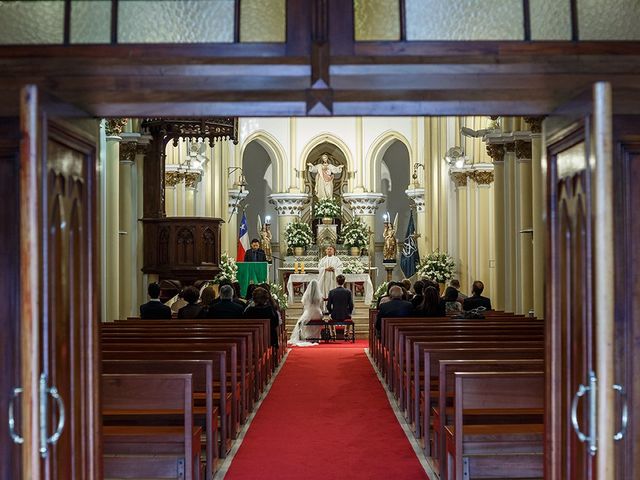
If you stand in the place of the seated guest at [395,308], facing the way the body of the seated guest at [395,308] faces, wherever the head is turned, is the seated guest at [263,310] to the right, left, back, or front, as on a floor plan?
left

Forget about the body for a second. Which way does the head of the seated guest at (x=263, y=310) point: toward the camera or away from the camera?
away from the camera

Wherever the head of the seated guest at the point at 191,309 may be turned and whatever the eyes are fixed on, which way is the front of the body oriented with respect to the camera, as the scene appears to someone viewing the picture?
away from the camera

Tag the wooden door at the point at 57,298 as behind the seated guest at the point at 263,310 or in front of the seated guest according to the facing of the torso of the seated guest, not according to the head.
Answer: behind

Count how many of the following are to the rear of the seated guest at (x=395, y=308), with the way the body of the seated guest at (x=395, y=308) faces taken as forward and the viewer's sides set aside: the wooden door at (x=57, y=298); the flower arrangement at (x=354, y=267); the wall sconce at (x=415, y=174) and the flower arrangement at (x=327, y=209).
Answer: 1

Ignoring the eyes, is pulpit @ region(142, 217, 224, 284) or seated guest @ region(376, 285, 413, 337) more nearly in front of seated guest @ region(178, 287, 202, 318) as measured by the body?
the pulpit

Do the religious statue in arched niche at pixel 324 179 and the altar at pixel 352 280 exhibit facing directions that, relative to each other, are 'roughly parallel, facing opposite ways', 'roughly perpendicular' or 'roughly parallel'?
roughly parallel

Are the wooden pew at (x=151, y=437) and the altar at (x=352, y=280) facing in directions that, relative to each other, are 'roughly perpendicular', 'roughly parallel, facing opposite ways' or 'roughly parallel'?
roughly parallel, facing opposite ways

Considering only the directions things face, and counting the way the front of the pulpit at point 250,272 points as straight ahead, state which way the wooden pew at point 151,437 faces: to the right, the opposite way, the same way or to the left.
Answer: the opposite way

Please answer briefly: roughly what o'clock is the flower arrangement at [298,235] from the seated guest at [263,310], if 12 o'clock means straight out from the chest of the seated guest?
The flower arrangement is roughly at 12 o'clock from the seated guest.

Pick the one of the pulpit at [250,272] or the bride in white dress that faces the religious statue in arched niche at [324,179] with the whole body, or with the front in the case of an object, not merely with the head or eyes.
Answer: the bride in white dress

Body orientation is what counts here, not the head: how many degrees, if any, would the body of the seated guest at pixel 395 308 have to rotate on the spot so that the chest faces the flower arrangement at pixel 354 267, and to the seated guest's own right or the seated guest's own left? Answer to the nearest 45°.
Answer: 0° — they already face it

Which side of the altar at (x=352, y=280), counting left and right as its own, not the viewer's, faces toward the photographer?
front

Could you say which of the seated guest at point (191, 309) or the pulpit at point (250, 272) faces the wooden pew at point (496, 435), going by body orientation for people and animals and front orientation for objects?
the pulpit

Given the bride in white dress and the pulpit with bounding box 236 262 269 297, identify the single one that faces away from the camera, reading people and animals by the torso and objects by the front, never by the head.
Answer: the bride in white dress

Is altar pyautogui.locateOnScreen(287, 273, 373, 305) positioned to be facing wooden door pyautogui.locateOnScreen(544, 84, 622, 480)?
yes

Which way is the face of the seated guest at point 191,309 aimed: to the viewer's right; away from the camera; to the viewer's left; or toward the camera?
away from the camera

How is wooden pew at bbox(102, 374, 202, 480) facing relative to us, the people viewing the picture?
facing away from the viewer
